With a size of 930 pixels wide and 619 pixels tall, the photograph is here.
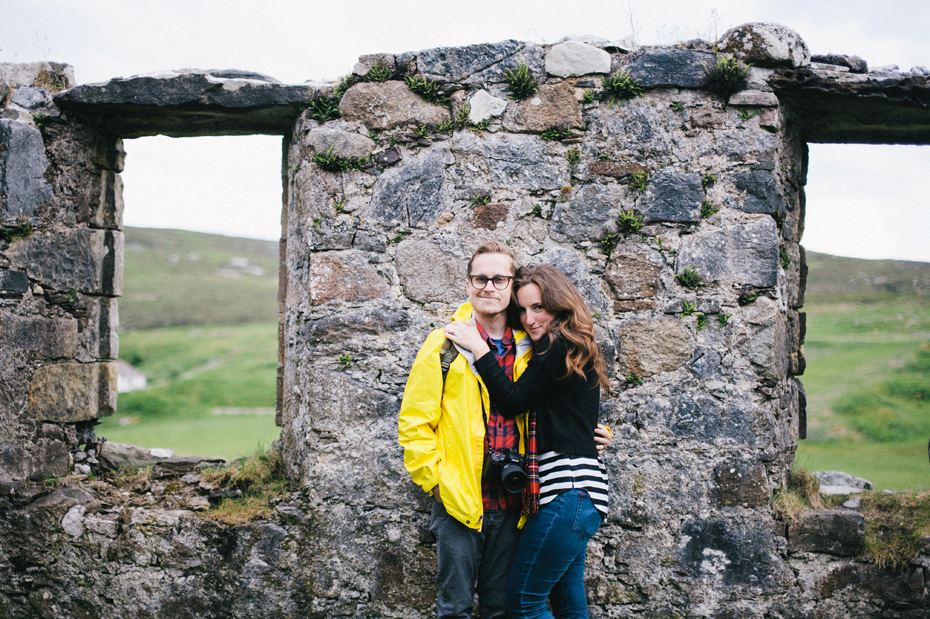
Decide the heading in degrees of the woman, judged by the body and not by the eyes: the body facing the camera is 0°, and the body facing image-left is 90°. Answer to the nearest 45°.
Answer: approximately 90°
